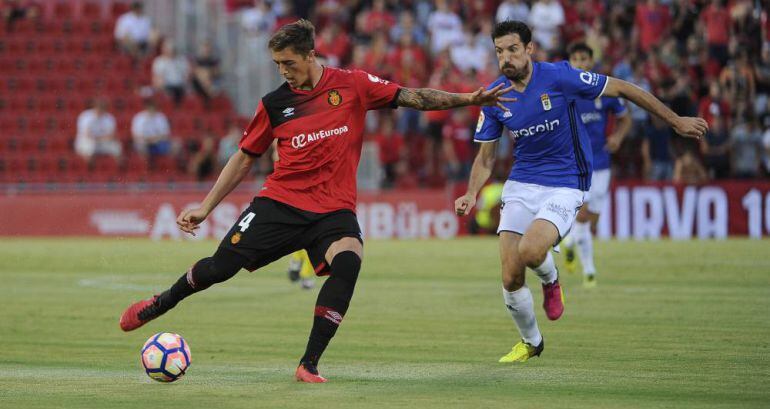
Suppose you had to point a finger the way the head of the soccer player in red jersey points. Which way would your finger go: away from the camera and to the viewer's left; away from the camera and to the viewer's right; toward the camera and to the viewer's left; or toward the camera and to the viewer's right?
toward the camera and to the viewer's left

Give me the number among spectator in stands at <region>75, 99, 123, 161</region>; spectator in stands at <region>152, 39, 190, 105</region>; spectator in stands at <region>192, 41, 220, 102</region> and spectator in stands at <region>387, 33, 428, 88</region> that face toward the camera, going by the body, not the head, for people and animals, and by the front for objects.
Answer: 4

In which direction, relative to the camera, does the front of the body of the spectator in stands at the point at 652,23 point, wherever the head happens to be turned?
toward the camera

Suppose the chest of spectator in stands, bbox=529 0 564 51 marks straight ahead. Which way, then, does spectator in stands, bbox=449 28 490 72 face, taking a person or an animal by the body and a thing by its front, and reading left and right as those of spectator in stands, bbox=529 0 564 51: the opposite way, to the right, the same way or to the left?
the same way

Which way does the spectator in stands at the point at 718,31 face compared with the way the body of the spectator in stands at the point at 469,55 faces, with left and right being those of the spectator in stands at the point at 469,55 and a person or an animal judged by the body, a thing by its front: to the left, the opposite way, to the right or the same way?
the same way

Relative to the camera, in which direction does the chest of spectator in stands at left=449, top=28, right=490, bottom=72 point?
toward the camera

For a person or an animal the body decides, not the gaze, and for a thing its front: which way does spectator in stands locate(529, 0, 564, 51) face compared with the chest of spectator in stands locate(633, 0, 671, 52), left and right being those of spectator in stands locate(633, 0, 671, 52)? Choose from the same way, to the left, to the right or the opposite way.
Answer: the same way

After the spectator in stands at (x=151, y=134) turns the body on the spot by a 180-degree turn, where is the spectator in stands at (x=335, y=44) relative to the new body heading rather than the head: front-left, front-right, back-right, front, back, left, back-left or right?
right

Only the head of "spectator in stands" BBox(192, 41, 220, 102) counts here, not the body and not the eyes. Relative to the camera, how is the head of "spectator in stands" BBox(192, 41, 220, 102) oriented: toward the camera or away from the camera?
toward the camera

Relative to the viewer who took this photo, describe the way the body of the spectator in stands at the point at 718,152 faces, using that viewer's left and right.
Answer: facing the viewer

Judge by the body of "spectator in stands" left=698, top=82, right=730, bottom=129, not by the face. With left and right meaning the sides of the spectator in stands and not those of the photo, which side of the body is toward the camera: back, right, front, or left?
front

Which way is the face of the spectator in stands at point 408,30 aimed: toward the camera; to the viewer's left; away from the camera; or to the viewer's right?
toward the camera

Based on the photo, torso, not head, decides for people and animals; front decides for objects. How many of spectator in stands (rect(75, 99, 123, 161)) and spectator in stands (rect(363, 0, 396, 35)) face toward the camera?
2

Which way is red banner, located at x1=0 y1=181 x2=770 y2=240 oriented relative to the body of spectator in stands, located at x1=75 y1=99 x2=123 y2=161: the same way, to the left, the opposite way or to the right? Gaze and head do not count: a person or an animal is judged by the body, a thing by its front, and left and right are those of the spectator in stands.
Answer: the same way

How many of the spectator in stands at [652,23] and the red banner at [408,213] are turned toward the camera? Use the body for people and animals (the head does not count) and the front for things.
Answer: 2

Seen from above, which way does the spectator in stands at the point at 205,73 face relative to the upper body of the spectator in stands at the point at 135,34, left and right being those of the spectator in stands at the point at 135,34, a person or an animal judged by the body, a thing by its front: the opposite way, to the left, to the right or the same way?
the same way

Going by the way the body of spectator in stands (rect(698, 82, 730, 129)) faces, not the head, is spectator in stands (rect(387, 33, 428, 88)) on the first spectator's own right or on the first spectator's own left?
on the first spectator's own right
